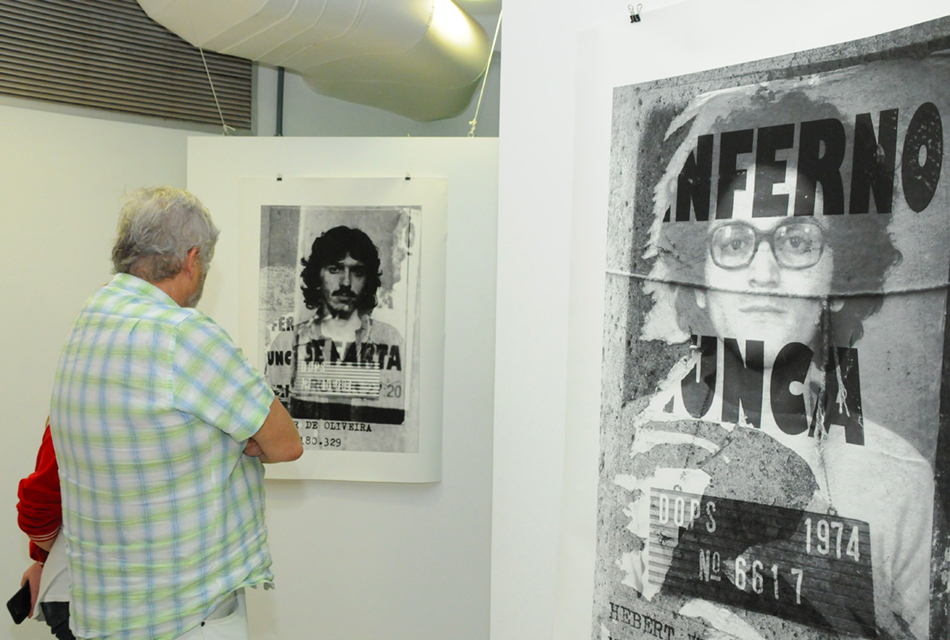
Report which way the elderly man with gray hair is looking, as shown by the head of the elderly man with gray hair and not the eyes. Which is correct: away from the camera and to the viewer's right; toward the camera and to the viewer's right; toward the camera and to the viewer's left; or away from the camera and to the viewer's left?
away from the camera and to the viewer's right

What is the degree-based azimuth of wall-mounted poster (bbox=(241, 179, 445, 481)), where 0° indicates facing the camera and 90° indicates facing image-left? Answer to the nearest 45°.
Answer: approximately 0°

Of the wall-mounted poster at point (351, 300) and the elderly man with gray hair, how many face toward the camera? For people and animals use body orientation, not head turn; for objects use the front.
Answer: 1

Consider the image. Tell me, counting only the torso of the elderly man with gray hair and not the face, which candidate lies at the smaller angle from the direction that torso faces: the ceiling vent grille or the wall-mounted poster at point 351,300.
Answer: the wall-mounted poster

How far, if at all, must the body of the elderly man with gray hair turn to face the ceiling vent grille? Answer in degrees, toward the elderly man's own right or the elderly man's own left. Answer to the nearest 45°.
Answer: approximately 45° to the elderly man's own left

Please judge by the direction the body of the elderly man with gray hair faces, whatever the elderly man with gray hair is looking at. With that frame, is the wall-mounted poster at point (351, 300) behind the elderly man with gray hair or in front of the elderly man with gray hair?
in front

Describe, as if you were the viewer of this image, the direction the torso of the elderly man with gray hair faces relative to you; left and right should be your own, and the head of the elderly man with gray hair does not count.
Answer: facing away from the viewer and to the right of the viewer

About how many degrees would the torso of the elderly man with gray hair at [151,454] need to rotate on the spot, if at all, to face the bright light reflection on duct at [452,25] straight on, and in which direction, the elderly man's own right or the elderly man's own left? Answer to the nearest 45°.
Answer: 0° — they already face it

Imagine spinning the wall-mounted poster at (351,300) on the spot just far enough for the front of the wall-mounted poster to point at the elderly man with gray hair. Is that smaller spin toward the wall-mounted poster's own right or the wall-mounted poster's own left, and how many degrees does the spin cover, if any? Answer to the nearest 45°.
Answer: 0° — it already faces them

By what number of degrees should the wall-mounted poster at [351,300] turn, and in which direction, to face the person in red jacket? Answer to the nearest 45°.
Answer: approximately 45° to its right
